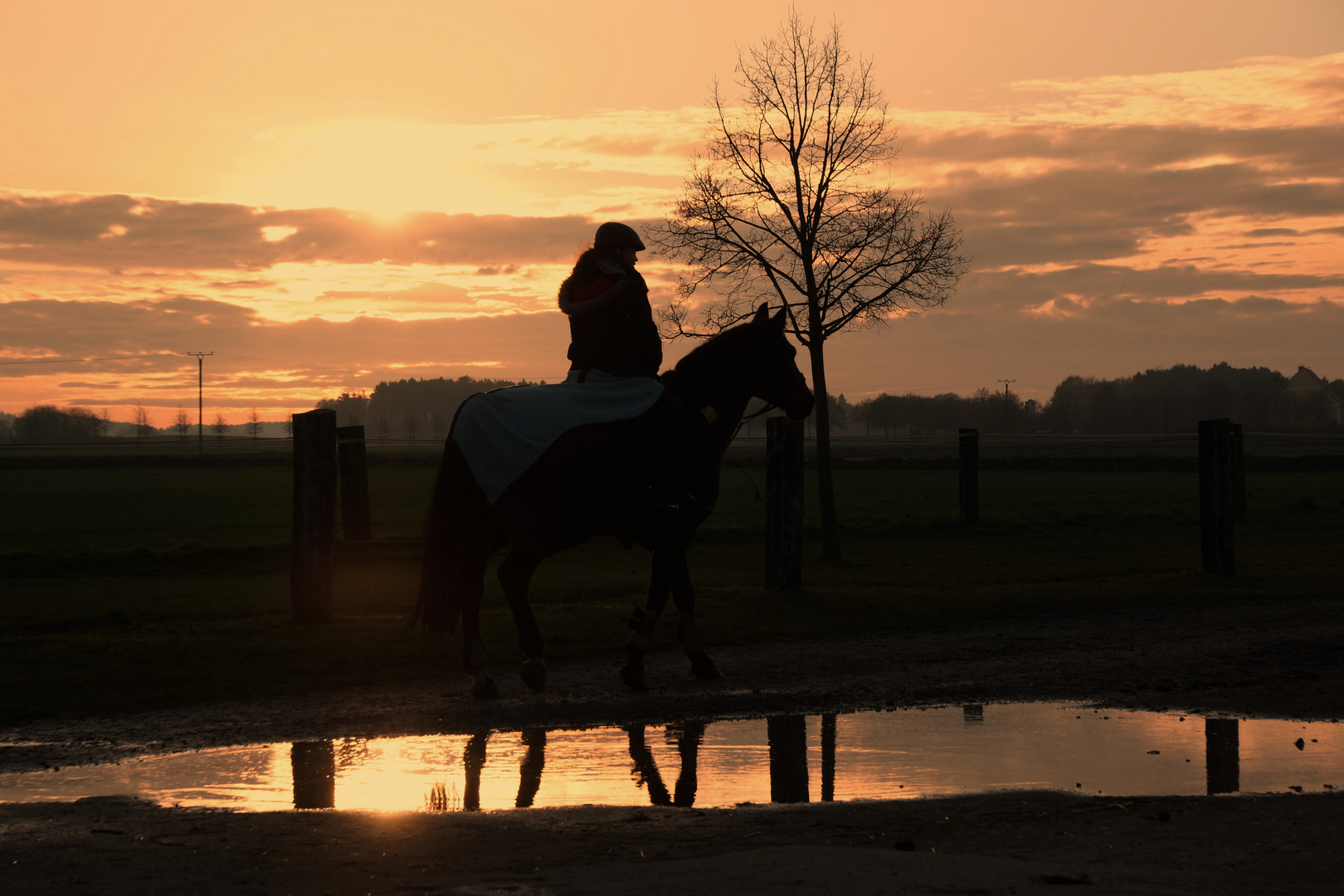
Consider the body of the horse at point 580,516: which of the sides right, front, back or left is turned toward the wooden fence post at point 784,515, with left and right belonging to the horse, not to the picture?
left

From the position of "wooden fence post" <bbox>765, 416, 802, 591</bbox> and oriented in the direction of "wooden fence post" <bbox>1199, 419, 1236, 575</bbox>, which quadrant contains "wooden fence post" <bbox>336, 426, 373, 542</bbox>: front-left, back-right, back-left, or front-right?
back-left

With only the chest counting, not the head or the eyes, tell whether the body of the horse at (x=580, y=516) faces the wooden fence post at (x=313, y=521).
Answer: no

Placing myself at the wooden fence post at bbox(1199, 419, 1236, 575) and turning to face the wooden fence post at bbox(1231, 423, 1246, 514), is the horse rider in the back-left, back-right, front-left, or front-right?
back-left

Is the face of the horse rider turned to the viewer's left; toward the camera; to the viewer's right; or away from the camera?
to the viewer's right

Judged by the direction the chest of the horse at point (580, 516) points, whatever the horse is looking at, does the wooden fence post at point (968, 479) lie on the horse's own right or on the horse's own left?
on the horse's own left

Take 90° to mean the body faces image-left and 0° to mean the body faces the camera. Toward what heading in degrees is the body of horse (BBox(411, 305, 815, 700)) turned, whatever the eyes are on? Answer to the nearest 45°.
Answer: approximately 270°

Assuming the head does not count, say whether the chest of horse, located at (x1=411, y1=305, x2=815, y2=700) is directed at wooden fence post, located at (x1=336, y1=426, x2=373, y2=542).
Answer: no
